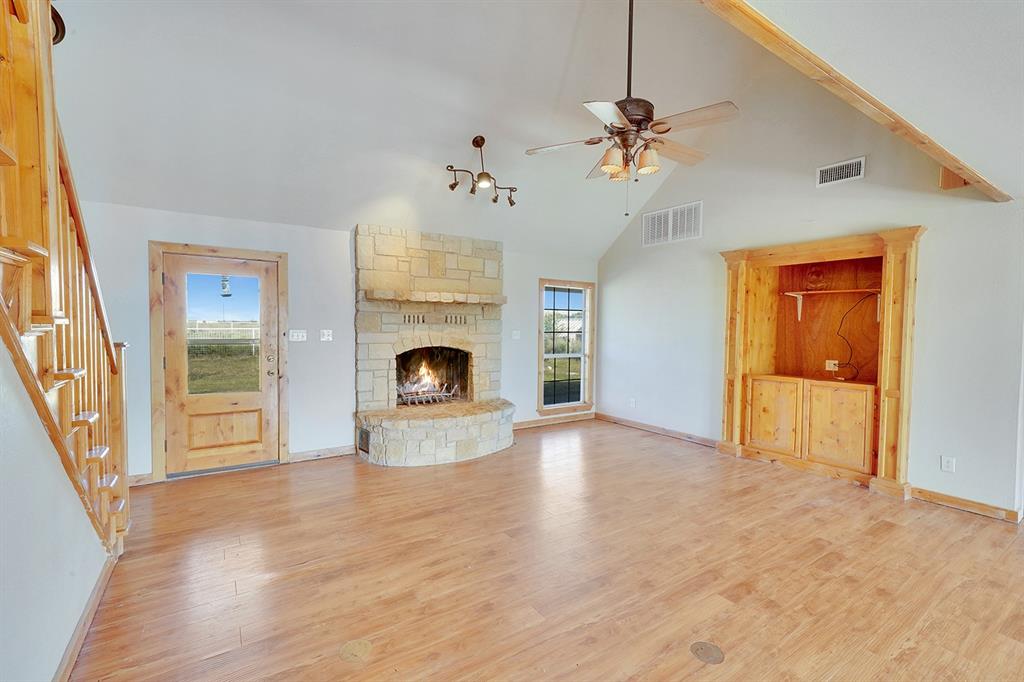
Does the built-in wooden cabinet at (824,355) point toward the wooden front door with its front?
yes

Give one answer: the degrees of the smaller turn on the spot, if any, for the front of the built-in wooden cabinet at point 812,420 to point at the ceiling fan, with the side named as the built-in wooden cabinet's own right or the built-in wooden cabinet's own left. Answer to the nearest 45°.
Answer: approximately 45° to the built-in wooden cabinet's own left

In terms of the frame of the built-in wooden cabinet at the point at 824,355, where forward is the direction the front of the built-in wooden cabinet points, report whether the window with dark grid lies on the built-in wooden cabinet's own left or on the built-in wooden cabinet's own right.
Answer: on the built-in wooden cabinet's own right

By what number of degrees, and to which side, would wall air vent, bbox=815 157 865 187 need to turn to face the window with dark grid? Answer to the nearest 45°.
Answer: approximately 45° to its right

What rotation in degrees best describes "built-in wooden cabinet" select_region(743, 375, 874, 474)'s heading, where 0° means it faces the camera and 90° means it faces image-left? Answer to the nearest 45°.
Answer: approximately 45°
